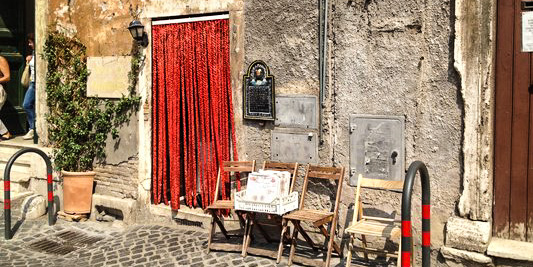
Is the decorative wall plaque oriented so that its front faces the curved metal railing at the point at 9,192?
no

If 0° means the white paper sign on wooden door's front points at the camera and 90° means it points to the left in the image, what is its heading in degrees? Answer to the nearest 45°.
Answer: approximately 0°

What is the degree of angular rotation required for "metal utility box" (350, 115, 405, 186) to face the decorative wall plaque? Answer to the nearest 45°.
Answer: approximately 90° to its right

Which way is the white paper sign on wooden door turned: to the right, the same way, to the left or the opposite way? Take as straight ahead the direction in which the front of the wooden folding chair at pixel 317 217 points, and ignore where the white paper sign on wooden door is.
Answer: the same way

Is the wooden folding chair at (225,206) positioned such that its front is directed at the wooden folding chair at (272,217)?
no

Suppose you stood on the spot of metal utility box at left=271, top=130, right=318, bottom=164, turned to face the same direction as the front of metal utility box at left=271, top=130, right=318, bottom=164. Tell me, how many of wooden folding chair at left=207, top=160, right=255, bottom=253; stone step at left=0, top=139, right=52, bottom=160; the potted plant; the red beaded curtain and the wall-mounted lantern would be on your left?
0

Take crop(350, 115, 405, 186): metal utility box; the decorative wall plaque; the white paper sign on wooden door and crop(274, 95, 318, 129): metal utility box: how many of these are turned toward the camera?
4

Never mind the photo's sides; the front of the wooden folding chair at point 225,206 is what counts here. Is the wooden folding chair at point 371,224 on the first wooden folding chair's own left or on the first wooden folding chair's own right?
on the first wooden folding chair's own left

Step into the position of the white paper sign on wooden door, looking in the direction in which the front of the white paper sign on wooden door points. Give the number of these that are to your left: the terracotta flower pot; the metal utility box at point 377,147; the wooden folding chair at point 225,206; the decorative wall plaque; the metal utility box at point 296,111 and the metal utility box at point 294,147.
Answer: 0

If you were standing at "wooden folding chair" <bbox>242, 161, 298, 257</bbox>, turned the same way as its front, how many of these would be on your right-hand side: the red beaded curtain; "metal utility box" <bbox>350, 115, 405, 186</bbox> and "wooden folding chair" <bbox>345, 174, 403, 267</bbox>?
1

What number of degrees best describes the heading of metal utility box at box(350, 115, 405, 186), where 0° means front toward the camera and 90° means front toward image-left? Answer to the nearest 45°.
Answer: approximately 0°

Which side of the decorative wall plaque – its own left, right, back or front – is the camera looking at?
front

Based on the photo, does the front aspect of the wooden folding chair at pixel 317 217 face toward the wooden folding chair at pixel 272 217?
no

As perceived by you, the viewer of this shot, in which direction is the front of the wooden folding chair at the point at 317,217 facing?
facing the viewer and to the left of the viewer

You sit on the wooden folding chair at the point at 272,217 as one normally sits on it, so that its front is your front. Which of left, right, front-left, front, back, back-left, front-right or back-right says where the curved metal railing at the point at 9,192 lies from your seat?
front-right

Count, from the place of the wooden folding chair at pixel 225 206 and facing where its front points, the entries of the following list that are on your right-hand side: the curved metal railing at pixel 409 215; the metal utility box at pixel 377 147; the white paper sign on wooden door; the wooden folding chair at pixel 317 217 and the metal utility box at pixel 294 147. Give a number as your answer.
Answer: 0

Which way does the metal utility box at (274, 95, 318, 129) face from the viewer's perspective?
toward the camera
